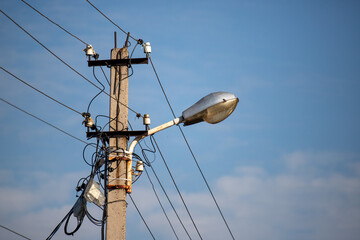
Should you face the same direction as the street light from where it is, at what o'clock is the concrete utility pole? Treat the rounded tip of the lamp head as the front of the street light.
The concrete utility pole is roughly at 6 o'clock from the street light.

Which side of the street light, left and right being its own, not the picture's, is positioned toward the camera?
right
